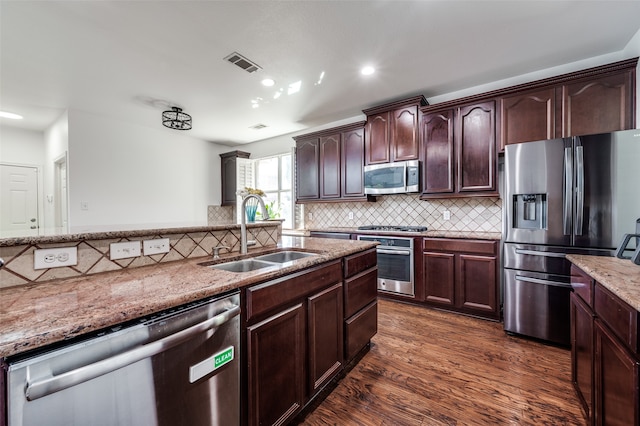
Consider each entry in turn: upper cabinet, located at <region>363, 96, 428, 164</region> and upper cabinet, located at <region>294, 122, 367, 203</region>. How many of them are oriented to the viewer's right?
0

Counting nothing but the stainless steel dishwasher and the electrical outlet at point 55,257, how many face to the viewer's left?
0

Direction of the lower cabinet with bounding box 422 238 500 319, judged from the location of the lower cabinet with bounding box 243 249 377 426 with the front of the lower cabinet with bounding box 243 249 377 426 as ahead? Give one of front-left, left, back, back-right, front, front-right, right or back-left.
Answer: left

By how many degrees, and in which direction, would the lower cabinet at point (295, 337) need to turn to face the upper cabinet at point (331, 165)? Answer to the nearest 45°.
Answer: approximately 135° to its left

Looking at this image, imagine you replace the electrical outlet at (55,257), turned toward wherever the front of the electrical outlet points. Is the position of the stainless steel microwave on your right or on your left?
on your left

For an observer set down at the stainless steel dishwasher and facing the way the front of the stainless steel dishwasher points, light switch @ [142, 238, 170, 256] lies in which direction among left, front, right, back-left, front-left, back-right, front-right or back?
back-left

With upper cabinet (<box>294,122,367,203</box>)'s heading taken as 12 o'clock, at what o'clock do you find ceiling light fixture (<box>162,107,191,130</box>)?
The ceiling light fixture is roughly at 1 o'clock from the upper cabinet.

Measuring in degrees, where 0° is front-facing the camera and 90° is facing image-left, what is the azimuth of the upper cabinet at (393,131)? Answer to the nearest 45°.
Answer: approximately 45°

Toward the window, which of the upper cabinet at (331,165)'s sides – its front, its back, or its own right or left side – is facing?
right
